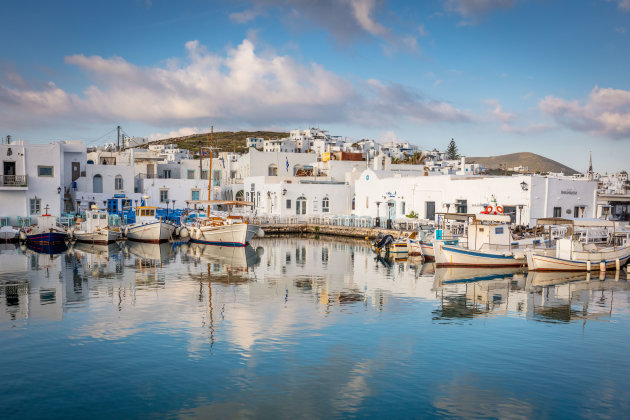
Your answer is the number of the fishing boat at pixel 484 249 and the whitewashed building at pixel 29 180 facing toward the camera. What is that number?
1

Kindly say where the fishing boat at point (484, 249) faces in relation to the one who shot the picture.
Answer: facing to the left of the viewer

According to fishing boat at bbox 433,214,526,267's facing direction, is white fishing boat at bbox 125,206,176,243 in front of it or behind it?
in front

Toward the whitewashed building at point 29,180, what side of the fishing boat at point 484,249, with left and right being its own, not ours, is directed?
front

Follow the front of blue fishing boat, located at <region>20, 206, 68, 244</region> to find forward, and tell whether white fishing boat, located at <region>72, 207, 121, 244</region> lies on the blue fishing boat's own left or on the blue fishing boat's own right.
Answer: on the blue fishing boat's own left

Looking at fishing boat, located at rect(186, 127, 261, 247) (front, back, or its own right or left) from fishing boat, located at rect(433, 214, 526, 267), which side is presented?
front

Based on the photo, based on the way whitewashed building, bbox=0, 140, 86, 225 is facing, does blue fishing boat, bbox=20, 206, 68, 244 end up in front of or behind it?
in front
